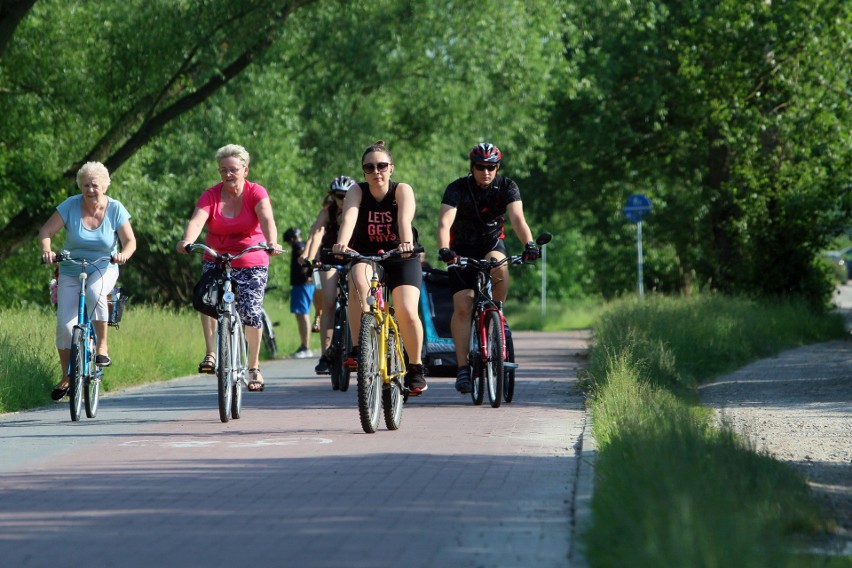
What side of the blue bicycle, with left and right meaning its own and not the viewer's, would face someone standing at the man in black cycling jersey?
left

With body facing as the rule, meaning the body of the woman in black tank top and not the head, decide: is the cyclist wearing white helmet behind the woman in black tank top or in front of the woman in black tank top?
behind

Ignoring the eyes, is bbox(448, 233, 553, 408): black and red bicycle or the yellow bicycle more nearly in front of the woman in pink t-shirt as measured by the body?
the yellow bicycle

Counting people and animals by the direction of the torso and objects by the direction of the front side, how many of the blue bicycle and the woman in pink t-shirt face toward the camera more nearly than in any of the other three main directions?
2

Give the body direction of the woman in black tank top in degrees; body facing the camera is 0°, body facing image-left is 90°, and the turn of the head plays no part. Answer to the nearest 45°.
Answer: approximately 0°

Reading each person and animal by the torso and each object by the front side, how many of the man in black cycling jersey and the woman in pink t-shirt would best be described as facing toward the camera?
2
